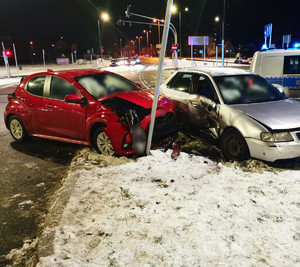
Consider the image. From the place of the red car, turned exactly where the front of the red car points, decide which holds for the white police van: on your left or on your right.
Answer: on your left

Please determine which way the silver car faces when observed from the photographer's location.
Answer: facing the viewer and to the right of the viewer

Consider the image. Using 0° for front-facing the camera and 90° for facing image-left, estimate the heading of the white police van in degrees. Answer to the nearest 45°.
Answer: approximately 270°

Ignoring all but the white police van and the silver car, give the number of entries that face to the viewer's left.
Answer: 0

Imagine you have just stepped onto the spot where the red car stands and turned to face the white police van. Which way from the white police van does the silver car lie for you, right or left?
right

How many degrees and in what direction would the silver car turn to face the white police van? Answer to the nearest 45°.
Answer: approximately 135° to its left

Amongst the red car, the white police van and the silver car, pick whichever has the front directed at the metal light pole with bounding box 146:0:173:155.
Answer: the red car

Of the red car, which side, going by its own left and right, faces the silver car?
front

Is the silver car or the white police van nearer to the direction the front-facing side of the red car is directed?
the silver car

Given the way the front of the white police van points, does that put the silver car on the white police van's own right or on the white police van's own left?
on the white police van's own right

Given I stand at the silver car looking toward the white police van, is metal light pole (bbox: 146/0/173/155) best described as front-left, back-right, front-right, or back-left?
back-left

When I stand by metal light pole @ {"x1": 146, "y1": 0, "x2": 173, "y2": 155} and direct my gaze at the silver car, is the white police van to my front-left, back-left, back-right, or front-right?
front-left

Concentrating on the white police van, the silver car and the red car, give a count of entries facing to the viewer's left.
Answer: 0

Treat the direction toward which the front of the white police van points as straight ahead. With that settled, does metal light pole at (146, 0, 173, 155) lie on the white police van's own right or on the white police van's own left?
on the white police van's own right

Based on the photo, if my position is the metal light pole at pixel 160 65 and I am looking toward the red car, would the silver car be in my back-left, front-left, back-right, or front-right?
back-right
